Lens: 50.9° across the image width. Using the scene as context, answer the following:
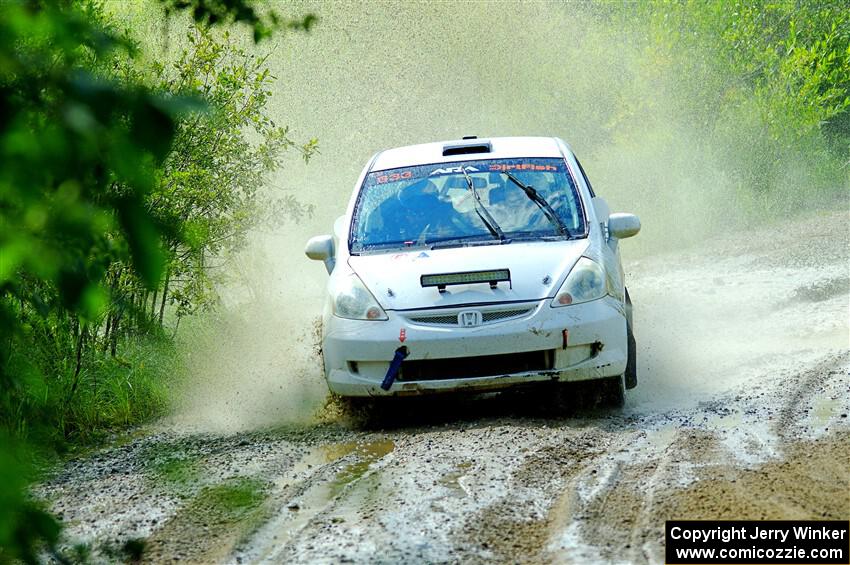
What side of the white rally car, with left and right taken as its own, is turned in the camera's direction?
front
